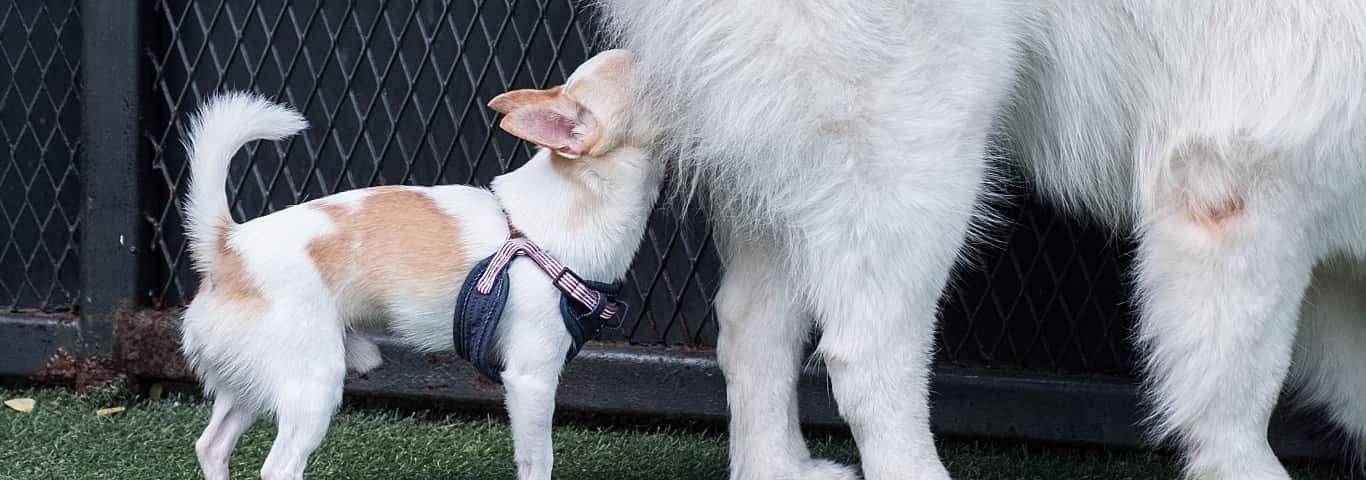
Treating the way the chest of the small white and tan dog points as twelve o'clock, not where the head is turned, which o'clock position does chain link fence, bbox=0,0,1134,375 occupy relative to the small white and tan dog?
The chain link fence is roughly at 9 o'clock from the small white and tan dog.

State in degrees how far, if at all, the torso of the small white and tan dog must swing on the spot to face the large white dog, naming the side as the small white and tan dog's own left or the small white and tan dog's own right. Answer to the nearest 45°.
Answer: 0° — it already faces it

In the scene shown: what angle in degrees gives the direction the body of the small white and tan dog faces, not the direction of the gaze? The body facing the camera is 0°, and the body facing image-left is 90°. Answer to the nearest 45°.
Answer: approximately 270°

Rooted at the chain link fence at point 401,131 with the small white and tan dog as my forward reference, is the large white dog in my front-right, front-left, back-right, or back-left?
front-left

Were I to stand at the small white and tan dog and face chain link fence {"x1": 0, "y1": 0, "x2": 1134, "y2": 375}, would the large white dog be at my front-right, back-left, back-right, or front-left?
back-right

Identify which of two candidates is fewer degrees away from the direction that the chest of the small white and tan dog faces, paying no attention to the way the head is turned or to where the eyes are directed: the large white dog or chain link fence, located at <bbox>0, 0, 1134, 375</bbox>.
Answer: the large white dog
